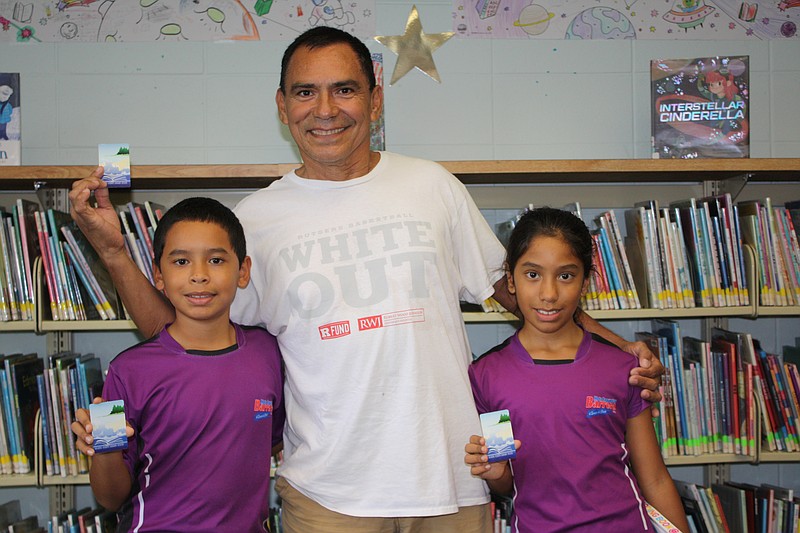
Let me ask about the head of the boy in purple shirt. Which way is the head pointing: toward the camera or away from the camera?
toward the camera

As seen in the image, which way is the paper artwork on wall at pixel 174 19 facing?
toward the camera

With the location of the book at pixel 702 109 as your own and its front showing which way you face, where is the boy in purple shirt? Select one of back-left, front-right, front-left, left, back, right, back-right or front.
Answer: front-right

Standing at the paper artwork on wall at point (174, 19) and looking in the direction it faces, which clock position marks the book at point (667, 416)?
The book is roughly at 10 o'clock from the paper artwork on wall.

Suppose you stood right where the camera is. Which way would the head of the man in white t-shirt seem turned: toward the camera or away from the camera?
toward the camera

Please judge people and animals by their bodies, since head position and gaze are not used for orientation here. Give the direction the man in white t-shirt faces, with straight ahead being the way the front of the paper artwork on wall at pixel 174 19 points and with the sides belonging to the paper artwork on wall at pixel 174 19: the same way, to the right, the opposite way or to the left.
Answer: the same way

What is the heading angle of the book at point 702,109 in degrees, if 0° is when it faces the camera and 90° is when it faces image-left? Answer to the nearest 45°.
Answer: approximately 0°

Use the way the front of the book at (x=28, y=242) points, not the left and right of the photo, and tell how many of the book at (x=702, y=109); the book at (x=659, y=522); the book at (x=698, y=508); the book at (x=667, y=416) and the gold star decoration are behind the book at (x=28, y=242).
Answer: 0

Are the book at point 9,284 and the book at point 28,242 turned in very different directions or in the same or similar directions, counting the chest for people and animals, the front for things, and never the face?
same or similar directions
